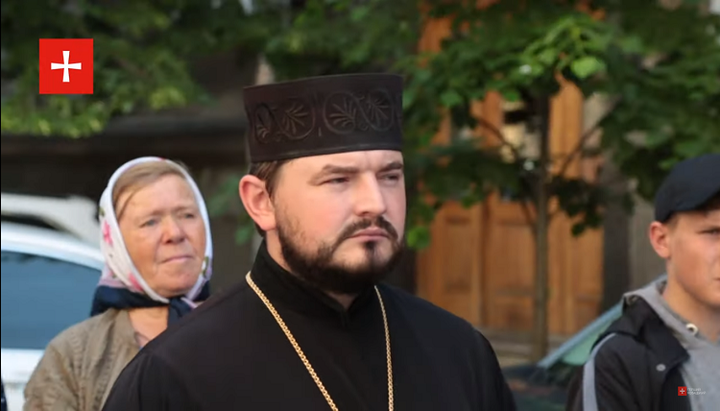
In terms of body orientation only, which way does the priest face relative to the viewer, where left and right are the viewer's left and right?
facing the viewer and to the right of the viewer

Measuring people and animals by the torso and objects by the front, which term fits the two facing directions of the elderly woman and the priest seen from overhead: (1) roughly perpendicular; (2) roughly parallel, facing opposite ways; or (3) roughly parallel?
roughly parallel

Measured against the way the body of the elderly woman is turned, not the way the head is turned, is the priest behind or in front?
in front

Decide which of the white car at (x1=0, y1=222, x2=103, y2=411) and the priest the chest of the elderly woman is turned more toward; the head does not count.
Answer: the priest

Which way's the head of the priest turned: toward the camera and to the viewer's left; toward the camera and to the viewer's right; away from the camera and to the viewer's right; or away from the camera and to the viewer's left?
toward the camera and to the viewer's right

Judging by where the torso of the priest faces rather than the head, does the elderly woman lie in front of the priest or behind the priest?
behind

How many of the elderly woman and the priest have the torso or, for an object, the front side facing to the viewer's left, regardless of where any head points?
0
